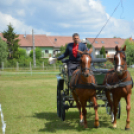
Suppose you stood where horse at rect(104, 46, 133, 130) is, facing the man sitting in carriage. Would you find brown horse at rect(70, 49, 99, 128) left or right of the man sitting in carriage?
left

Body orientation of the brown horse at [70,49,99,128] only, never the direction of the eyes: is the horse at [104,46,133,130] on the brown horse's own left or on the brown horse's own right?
on the brown horse's own left

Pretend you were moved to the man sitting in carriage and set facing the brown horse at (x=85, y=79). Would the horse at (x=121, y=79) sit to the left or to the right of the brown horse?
left

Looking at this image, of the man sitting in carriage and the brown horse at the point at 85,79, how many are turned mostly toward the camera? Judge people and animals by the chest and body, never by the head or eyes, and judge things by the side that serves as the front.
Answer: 2

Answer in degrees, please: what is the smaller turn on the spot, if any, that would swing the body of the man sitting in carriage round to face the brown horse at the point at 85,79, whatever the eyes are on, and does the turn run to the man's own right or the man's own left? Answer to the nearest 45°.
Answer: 0° — they already face it

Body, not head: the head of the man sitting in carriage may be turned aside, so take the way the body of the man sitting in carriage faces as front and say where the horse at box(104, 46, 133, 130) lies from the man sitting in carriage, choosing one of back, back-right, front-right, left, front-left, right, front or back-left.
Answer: front-left

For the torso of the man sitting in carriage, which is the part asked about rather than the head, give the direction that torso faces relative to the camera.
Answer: toward the camera

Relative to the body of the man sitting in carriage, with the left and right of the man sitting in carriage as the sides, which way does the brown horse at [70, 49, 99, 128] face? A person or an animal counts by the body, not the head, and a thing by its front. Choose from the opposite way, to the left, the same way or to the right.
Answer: the same way

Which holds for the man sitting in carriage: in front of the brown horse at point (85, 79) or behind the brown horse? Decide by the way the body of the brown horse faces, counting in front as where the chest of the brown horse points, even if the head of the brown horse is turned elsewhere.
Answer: behind

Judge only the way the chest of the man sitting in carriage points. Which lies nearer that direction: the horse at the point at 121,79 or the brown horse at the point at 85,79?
the brown horse
